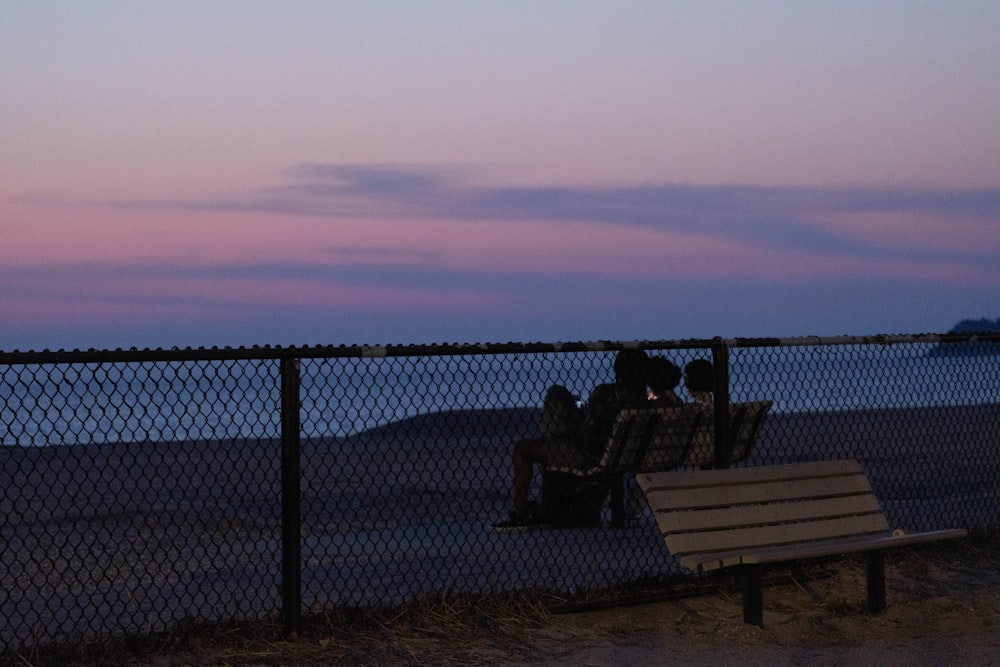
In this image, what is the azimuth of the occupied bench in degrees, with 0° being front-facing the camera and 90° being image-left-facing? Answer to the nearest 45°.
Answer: approximately 135°

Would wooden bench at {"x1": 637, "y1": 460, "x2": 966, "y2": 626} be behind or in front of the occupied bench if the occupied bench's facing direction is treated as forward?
behind
